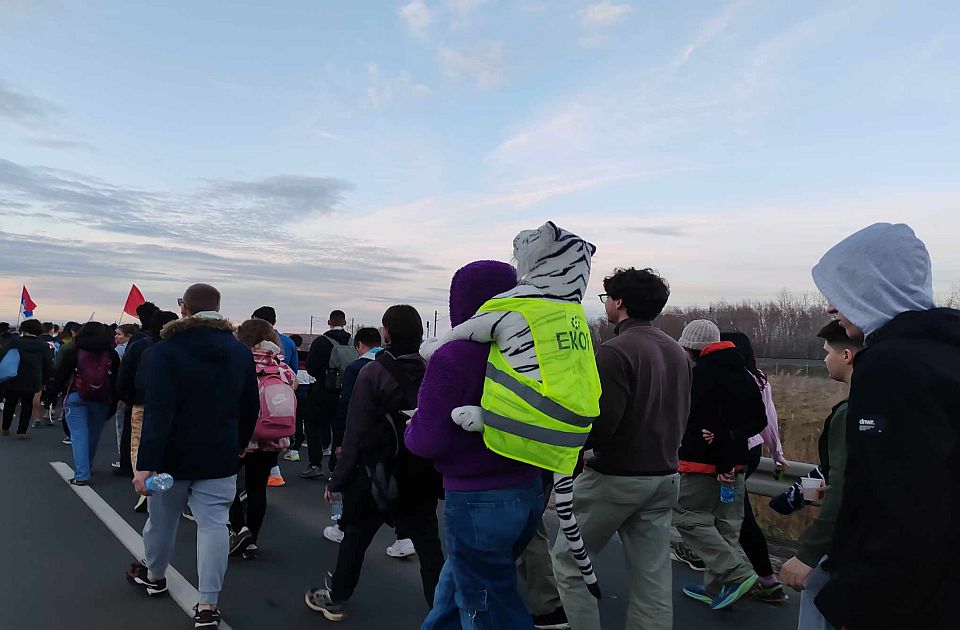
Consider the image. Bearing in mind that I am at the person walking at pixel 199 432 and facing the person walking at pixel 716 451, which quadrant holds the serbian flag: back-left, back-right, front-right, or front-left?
back-left

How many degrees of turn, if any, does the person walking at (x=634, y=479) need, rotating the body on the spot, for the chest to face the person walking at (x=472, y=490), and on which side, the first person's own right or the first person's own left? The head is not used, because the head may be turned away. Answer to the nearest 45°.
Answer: approximately 90° to the first person's own left

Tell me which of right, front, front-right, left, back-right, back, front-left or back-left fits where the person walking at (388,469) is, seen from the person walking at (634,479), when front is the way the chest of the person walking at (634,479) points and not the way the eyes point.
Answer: front-left

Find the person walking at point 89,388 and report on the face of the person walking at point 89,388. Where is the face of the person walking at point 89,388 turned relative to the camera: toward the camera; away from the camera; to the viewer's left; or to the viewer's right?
away from the camera

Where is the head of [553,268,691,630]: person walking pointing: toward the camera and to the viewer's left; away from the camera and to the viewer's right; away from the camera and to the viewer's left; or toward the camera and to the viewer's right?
away from the camera and to the viewer's left

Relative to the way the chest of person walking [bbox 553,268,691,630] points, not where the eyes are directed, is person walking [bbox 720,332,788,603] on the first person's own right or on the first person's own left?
on the first person's own right

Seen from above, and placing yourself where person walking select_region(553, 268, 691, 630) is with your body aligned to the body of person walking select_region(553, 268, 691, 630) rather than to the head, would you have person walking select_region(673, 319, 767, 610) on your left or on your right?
on your right

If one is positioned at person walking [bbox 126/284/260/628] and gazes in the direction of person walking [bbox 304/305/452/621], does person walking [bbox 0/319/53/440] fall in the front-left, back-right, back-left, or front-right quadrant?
back-left

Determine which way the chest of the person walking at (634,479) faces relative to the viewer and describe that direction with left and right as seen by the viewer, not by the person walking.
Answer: facing away from the viewer and to the left of the viewer

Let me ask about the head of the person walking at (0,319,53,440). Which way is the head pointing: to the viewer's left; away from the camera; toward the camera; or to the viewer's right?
away from the camera

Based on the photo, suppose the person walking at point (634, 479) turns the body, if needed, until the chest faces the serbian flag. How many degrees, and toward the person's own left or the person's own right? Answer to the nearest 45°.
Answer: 0° — they already face it

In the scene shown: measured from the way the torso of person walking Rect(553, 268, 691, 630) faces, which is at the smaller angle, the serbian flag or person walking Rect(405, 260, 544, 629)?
the serbian flag

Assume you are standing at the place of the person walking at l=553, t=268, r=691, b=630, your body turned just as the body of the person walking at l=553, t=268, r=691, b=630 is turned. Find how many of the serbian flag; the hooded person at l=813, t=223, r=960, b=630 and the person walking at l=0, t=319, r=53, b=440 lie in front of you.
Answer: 2
